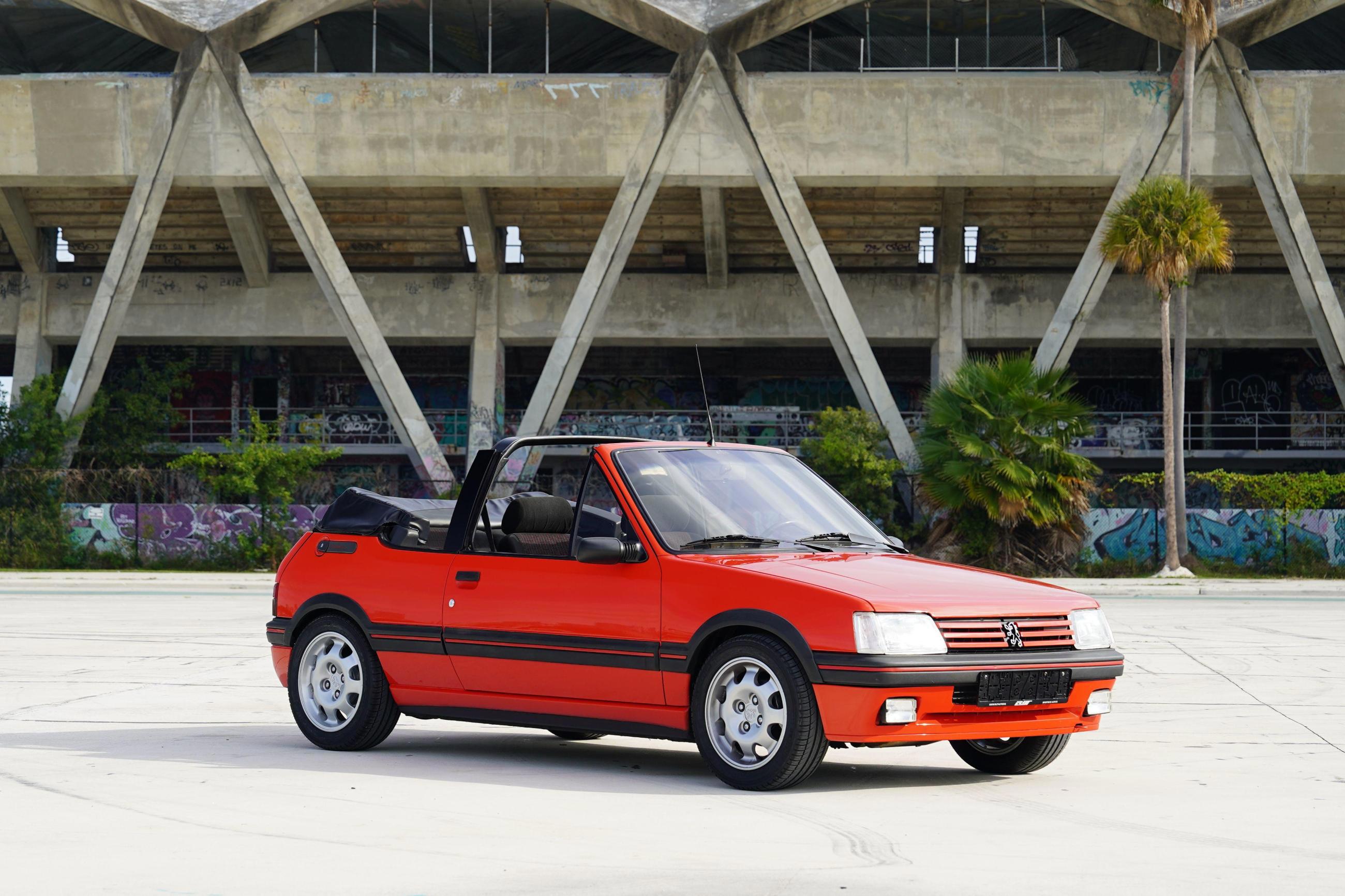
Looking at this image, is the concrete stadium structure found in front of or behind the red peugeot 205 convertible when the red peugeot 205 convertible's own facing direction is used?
behind

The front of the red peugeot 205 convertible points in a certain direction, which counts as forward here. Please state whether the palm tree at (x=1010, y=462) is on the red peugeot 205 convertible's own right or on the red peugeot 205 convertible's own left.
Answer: on the red peugeot 205 convertible's own left

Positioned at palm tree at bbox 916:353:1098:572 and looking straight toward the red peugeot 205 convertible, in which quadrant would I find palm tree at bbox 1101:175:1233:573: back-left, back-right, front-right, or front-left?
back-left

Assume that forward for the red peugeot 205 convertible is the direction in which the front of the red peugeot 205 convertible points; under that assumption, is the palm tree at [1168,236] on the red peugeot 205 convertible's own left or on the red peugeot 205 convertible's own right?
on the red peugeot 205 convertible's own left

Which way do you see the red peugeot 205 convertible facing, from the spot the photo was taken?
facing the viewer and to the right of the viewer

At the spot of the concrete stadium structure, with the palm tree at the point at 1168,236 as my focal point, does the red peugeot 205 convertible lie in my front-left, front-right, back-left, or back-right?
front-right
